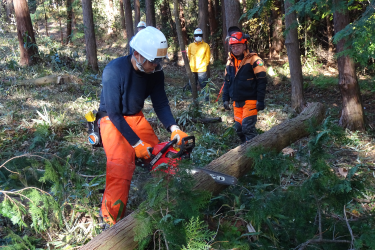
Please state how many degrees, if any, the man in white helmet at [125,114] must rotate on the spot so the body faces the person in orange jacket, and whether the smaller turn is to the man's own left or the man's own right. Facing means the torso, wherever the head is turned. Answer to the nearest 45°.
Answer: approximately 90° to the man's own left

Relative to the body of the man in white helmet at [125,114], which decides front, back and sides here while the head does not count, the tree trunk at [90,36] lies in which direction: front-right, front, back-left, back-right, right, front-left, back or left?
back-left

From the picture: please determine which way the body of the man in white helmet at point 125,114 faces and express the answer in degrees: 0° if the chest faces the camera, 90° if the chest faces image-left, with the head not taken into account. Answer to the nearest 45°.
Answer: approximately 315°

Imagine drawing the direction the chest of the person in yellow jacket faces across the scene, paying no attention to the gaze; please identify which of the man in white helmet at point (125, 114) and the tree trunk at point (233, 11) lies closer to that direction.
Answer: the man in white helmet

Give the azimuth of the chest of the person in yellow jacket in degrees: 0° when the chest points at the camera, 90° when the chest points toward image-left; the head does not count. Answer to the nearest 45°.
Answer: approximately 0°

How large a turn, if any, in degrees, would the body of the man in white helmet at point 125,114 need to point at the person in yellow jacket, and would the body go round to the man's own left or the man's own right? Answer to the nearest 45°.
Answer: approximately 135° to the man's own left

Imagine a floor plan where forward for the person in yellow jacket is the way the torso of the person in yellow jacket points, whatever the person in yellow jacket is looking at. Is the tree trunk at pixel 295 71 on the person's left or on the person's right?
on the person's left
